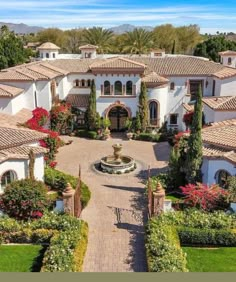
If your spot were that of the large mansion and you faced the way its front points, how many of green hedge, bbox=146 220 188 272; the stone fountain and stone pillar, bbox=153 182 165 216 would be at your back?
0

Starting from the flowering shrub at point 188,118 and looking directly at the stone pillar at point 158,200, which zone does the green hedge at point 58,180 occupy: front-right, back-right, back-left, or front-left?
front-right

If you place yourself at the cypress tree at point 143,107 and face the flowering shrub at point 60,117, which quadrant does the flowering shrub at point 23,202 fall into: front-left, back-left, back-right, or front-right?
front-left

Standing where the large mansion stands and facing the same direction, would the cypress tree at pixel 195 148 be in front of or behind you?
in front

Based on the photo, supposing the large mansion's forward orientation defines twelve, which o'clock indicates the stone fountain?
The stone fountain is roughly at 12 o'clock from the large mansion.

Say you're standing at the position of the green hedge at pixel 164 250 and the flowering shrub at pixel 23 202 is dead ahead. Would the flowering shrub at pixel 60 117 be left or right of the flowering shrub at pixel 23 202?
right

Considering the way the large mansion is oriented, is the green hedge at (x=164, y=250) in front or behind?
in front

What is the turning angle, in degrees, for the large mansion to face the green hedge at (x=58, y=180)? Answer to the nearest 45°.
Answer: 0° — it already faces it

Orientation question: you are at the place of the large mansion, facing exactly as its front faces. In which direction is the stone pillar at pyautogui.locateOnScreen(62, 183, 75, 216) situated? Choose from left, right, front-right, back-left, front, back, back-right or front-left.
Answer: front

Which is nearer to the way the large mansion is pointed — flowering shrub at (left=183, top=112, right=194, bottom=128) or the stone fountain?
the stone fountain

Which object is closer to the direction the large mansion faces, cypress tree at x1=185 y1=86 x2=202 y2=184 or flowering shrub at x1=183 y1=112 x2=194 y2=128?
the cypress tree

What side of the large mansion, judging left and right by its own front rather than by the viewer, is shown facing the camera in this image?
front

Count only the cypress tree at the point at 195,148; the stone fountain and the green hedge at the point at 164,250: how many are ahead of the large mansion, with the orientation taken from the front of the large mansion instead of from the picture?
3

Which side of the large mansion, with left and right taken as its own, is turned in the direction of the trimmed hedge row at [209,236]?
front

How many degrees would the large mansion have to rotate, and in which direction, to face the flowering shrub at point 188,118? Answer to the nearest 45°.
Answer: approximately 45° to its left
